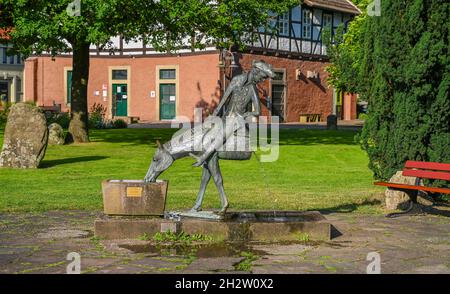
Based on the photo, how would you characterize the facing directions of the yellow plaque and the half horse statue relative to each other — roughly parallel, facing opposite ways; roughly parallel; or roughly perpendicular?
roughly perpendicular

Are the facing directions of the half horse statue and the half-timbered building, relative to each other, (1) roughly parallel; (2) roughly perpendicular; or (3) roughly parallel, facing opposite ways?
roughly perpendicular

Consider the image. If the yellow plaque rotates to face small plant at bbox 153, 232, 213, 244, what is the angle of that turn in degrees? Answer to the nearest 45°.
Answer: approximately 45° to its left

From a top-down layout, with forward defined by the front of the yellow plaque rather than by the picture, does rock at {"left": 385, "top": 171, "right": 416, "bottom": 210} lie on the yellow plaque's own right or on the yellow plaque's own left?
on the yellow plaque's own left

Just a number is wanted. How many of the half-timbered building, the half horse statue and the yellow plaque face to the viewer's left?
1

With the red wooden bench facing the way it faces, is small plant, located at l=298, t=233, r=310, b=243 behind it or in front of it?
in front

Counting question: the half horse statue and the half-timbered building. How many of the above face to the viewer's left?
1

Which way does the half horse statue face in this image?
to the viewer's left

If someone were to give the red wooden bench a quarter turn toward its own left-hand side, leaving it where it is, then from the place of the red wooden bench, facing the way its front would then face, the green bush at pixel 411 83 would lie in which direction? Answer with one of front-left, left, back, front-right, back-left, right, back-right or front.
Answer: back-left

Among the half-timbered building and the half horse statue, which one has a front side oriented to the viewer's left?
the half horse statue

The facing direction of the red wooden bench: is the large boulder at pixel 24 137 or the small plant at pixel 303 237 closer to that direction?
the small plant

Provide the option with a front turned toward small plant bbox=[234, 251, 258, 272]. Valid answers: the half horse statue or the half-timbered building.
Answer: the half-timbered building

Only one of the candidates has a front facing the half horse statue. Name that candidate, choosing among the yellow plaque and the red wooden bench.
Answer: the red wooden bench

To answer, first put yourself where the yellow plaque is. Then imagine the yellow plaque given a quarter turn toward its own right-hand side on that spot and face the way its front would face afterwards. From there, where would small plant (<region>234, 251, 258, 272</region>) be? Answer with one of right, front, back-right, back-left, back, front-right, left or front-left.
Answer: back-left

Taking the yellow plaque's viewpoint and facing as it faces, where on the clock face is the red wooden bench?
The red wooden bench is roughly at 8 o'clock from the yellow plaque.
